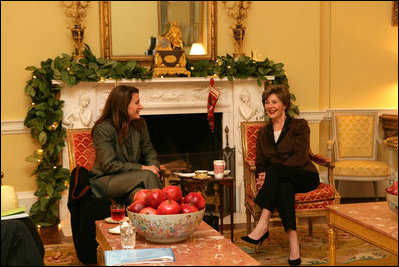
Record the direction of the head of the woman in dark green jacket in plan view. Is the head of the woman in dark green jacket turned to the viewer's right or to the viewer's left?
to the viewer's right

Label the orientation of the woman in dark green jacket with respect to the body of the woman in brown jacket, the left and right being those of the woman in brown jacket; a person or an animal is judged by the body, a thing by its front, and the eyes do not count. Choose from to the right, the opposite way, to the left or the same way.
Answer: to the left

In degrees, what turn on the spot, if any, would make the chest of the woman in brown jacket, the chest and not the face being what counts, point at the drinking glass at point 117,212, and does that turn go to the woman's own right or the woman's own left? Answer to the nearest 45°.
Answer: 0° — they already face it

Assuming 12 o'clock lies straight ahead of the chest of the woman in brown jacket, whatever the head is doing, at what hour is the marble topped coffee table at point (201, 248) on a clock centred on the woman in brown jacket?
The marble topped coffee table is roughly at 11 o'clock from the woman in brown jacket.

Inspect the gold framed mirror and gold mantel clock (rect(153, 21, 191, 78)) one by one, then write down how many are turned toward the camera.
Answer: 2

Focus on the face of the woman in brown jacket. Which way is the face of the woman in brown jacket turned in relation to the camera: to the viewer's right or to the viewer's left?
to the viewer's left
